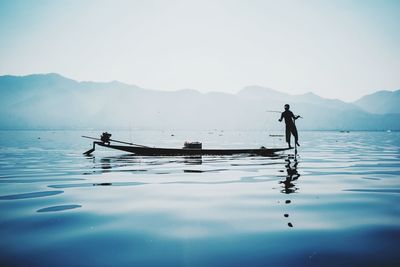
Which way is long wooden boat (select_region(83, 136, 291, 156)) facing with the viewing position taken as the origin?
facing to the right of the viewer
